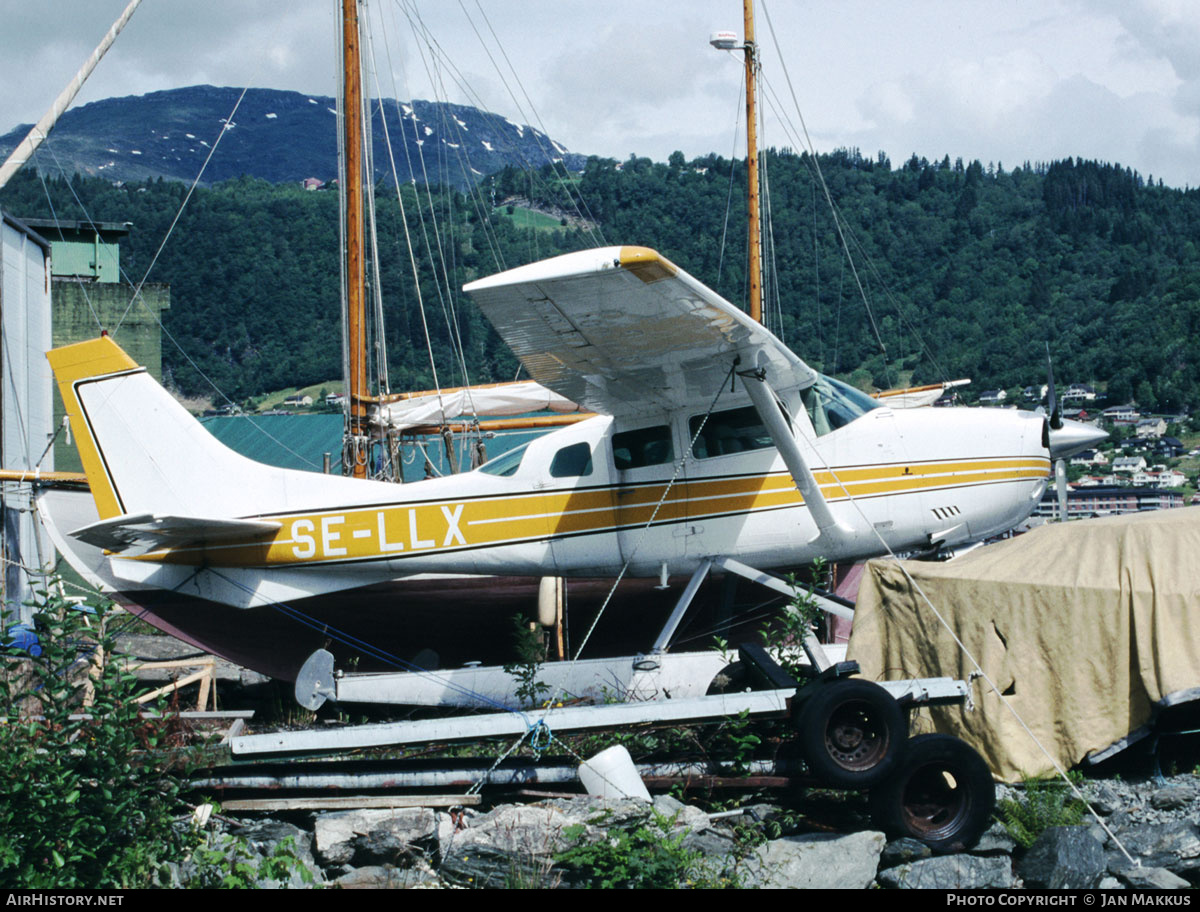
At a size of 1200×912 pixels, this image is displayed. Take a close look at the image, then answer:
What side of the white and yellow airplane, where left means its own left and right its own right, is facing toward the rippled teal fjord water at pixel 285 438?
left

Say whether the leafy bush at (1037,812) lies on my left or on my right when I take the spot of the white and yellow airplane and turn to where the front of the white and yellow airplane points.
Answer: on my right

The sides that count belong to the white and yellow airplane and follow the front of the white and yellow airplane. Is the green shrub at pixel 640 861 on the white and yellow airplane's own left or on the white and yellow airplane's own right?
on the white and yellow airplane's own right

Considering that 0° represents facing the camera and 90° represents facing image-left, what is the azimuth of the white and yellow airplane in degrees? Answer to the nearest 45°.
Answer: approximately 270°

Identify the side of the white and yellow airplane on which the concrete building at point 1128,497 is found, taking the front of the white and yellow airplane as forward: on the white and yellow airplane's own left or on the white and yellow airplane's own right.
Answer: on the white and yellow airplane's own left

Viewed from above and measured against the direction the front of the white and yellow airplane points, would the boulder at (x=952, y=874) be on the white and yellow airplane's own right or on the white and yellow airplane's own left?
on the white and yellow airplane's own right

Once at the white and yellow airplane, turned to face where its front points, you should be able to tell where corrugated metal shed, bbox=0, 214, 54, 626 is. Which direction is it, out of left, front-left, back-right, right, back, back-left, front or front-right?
back-left

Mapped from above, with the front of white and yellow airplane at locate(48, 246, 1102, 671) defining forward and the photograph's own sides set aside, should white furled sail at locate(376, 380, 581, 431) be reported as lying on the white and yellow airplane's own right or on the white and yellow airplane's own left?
on the white and yellow airplane's own left

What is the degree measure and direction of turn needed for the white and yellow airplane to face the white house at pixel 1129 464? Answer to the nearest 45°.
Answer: approximately 45° to its left

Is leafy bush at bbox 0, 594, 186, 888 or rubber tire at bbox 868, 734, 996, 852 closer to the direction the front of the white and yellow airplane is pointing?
the rubber tire

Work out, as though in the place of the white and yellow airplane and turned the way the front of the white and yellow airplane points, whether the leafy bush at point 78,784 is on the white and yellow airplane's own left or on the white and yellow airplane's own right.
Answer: on the white and yellow airplane's own right
